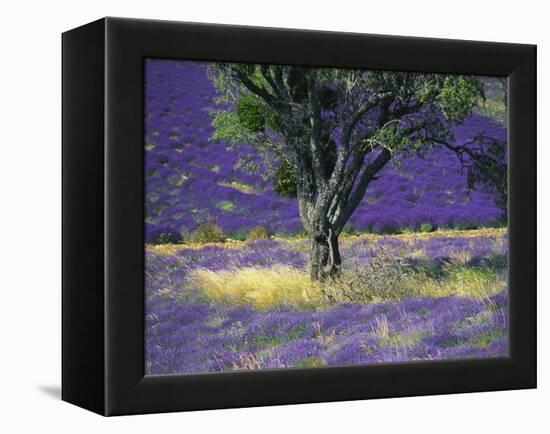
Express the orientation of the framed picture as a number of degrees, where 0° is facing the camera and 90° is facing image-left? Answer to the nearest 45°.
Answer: approximately 315°
